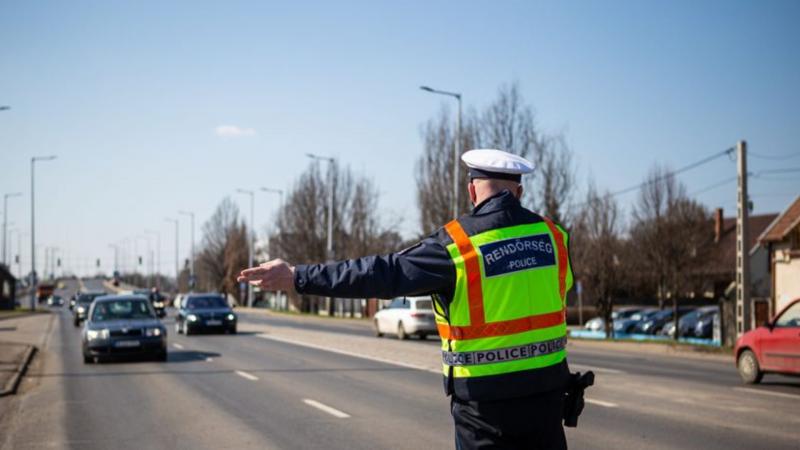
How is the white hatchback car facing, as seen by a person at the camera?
facing away from the viewer and to the left of the viewer

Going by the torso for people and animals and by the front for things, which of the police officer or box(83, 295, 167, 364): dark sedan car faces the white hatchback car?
the police officer

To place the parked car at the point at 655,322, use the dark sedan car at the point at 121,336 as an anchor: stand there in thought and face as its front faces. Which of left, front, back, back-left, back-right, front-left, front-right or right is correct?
back-left

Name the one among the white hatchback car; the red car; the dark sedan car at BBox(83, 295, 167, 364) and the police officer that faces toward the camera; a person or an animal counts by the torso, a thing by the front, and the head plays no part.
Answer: the dark sedan car

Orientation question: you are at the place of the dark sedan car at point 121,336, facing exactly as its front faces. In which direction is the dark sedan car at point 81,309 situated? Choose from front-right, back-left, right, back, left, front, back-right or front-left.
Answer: back

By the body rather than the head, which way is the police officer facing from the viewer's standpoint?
away from the camera

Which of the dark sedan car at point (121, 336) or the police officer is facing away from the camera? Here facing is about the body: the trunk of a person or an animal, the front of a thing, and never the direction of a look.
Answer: the police officer

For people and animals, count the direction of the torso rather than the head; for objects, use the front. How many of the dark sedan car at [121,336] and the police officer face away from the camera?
1

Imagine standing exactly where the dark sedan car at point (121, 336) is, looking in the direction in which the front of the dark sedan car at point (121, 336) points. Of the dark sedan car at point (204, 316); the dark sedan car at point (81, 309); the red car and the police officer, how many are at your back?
2

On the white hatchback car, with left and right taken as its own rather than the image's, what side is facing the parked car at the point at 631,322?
right

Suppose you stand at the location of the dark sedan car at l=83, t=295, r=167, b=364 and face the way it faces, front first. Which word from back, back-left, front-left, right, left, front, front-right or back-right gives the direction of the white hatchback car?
back-left
